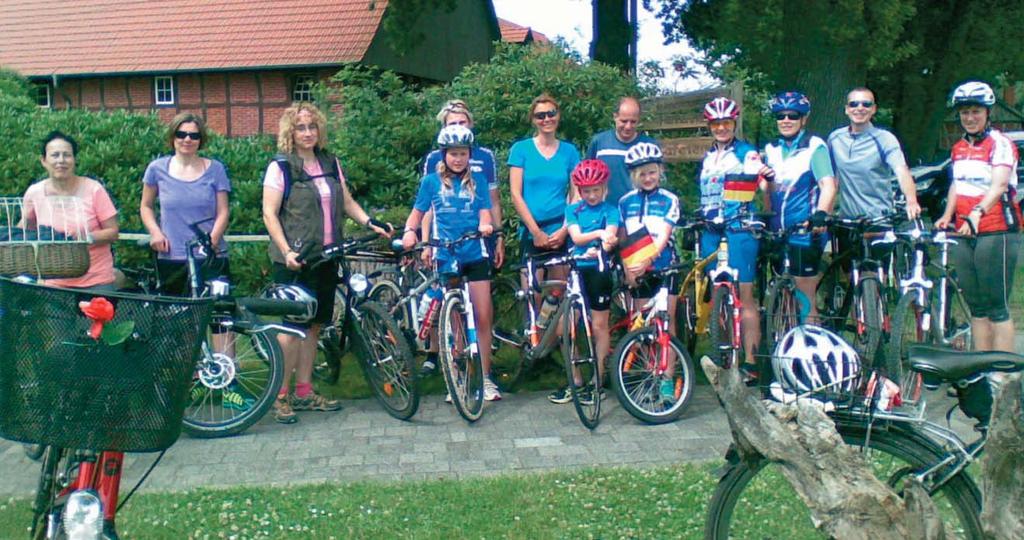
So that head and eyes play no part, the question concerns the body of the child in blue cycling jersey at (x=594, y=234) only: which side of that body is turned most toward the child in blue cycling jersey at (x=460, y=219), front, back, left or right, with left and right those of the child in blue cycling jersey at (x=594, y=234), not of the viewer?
right

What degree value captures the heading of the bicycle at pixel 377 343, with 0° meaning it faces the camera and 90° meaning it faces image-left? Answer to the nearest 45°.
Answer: approximately 315°

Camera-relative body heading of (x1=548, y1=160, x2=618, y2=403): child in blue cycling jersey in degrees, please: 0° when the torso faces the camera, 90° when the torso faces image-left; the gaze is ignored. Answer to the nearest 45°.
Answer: approximately 0°

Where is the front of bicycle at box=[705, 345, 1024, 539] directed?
to the viewer's right

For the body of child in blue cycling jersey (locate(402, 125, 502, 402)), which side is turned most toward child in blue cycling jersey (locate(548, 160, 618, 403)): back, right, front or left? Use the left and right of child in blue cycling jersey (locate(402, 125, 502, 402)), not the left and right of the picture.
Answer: left

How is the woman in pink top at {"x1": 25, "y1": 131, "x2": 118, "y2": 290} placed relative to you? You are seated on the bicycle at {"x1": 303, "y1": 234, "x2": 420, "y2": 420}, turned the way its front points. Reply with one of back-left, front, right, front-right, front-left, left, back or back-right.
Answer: back-right

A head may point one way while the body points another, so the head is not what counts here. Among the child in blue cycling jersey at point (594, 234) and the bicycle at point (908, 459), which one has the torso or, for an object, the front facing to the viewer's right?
the bicycle

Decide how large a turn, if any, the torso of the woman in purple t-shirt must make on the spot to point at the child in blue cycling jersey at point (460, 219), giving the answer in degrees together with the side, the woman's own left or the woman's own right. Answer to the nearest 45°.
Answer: approximately 90° to the woman's own left

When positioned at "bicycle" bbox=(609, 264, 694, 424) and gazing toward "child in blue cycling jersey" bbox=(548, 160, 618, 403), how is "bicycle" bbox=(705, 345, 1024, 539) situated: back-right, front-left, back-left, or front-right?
back-left
